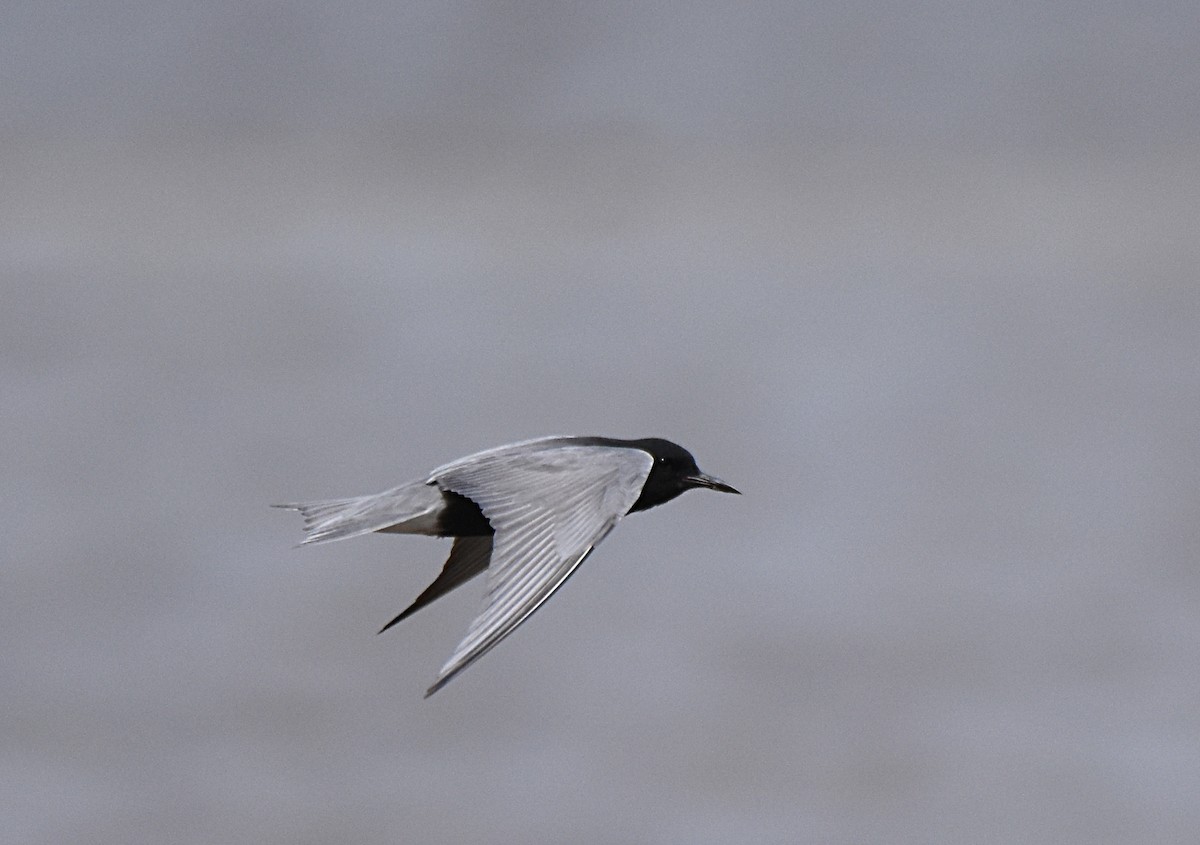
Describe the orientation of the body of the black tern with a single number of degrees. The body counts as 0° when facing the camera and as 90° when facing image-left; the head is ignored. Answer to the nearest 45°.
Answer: approximately 270°
